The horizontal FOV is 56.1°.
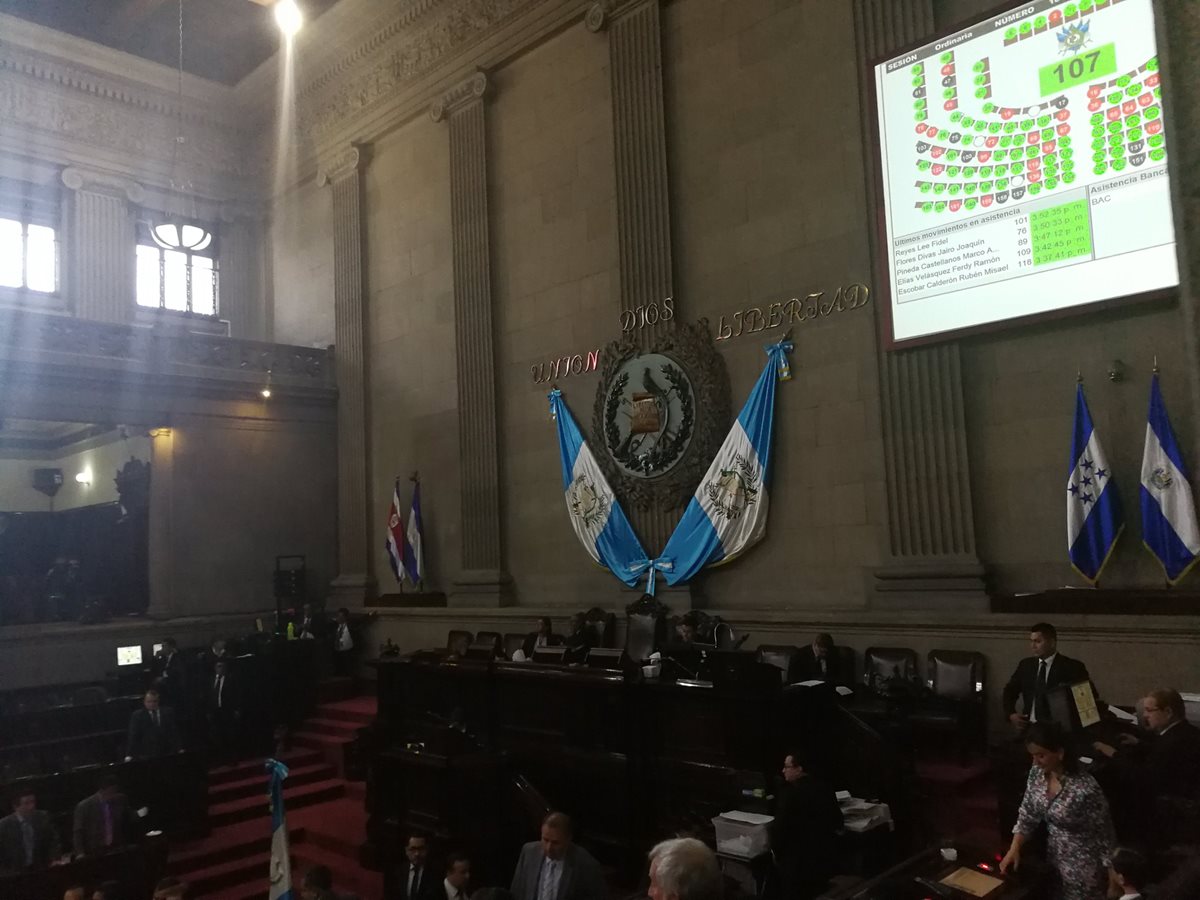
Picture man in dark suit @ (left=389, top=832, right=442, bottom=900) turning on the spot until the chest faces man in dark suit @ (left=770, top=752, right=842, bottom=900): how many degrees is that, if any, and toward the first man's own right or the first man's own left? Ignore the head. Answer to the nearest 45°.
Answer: approximately 45° to the first man's own left

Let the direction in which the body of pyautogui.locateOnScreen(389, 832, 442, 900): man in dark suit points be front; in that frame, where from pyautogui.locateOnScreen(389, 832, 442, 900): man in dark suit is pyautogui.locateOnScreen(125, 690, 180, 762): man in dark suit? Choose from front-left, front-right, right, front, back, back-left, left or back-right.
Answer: back-right

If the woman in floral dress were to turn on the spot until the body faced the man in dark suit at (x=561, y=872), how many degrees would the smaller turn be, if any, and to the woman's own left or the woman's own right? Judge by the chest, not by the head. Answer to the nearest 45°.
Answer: approximately 45° to the woman's own right
